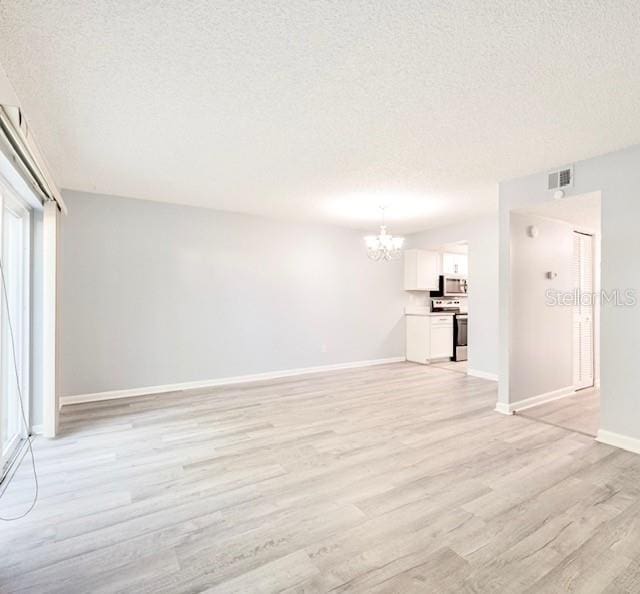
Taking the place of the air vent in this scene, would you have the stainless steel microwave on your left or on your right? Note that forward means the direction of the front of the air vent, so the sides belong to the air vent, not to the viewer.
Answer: on your right

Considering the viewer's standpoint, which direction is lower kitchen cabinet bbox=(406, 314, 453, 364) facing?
facing the viewer and to the right of the viewer

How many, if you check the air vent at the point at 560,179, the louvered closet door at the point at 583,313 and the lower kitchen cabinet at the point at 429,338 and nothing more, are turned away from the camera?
0

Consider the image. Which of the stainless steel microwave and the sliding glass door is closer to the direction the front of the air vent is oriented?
the sliding glass door

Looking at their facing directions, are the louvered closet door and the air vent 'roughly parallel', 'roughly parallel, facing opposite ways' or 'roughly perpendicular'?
roughly perpendicular

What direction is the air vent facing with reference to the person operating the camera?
facing the viewer and to the left of the viewer
